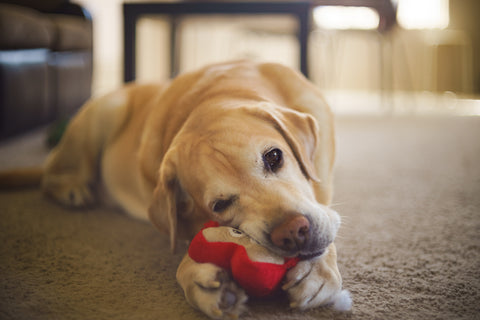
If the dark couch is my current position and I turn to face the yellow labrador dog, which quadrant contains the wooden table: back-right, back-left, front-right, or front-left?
front-left

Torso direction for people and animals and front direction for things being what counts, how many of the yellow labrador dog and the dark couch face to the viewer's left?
0

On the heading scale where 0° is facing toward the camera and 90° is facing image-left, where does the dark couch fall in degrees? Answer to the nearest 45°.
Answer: approximately 315°

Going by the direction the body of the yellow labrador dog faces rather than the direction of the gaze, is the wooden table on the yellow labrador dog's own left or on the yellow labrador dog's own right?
on the yellow labrador dog's own left

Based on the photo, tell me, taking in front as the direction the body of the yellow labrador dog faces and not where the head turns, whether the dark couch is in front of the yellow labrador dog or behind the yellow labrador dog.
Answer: behind

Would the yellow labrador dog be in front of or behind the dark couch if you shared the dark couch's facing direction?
in front
